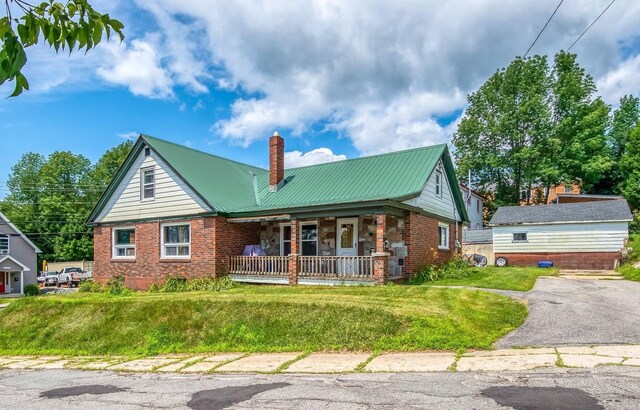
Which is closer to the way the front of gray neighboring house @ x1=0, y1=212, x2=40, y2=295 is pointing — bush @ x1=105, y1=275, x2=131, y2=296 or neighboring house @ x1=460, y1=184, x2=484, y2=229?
the bush

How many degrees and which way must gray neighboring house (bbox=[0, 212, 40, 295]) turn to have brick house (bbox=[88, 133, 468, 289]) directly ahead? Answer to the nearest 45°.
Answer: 0° — it already faces it

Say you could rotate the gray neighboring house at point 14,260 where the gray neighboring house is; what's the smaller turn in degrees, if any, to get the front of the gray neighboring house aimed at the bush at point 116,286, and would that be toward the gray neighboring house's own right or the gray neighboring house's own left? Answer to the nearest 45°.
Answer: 0° — it already faces it

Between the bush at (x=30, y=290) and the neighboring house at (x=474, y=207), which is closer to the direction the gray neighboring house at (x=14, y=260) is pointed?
the bush

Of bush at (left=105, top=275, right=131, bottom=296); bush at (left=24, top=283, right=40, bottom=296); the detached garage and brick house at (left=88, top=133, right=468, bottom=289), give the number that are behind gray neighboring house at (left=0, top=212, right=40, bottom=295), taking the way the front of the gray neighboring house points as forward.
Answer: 0

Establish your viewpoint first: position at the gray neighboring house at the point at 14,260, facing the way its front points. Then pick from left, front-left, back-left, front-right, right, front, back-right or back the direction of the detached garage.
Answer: front-left

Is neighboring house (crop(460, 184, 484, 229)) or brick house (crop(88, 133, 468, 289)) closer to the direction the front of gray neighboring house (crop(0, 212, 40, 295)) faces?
the brick house

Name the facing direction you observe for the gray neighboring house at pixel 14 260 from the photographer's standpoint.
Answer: facing the viewer

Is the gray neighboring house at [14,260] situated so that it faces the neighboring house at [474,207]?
no

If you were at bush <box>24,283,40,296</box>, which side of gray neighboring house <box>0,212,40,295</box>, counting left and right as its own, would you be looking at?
front

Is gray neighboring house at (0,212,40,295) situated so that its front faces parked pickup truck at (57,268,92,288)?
no
